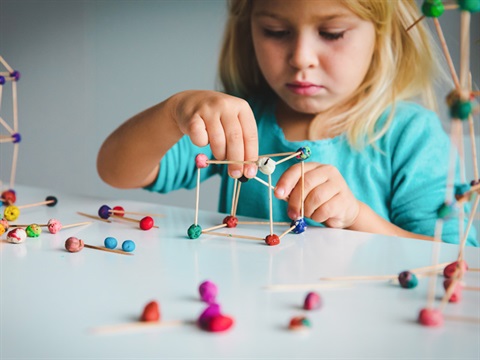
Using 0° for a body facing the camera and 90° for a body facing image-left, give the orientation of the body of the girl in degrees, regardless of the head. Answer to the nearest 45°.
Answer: approximately 0°

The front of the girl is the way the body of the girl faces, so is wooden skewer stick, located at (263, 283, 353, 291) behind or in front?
in front

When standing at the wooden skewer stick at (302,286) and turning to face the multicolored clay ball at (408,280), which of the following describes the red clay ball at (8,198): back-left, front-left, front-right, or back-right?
back-left

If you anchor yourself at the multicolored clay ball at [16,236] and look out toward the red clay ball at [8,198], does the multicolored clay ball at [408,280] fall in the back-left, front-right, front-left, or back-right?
back-right

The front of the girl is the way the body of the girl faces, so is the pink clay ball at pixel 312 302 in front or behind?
in front

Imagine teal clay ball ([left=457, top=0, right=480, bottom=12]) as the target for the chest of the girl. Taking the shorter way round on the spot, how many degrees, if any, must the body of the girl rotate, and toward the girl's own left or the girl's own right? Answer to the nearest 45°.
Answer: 0° — they already face it

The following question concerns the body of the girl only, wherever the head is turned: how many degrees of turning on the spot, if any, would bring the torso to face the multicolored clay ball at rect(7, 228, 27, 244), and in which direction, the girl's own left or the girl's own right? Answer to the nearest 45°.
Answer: approximately 45° to the girl's own right
